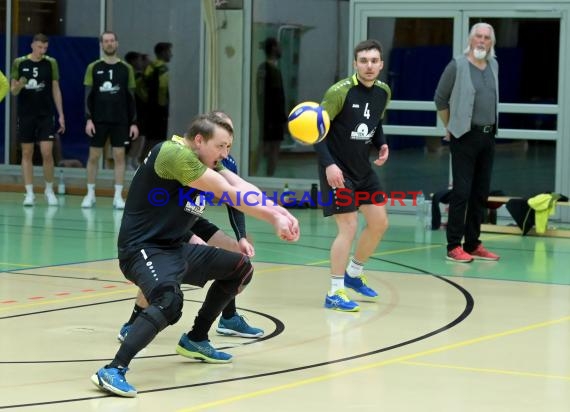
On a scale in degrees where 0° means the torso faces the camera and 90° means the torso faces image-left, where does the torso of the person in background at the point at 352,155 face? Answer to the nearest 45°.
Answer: approximately 315°

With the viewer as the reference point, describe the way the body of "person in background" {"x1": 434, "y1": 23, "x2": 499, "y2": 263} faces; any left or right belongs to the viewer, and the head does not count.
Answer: facing the viewer and to the right of the viewer

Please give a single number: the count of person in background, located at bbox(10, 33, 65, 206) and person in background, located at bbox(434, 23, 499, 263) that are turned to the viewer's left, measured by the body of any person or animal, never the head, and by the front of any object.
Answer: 0

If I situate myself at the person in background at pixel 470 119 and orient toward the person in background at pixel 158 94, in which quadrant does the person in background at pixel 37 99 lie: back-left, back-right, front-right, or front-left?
front-left

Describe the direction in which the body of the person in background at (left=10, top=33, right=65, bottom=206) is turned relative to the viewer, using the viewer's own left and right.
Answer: facing the viewer

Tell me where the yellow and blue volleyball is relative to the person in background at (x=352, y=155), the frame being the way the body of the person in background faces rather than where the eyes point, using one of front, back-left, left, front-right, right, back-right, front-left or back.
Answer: right

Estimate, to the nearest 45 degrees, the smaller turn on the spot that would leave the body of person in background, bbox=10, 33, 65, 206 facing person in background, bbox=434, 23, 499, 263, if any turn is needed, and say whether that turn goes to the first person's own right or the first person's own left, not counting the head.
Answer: approximately 45° to the first person's own left
